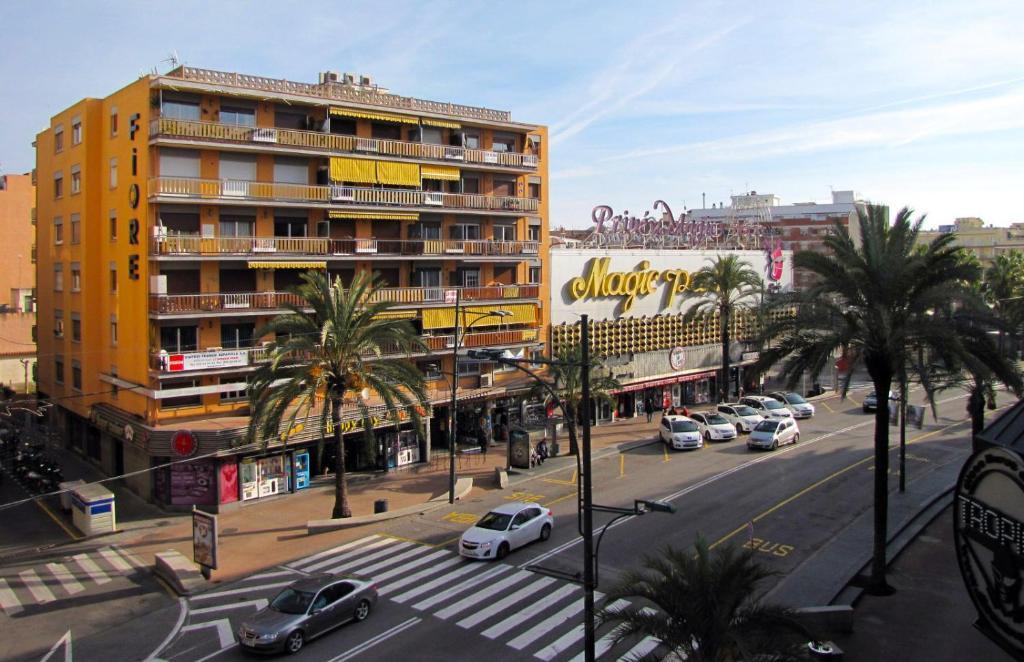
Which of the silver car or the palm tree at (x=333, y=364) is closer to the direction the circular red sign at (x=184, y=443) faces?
the silver car

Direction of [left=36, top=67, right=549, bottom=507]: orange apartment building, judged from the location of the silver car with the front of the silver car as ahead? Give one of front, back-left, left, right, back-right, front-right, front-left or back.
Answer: back-right

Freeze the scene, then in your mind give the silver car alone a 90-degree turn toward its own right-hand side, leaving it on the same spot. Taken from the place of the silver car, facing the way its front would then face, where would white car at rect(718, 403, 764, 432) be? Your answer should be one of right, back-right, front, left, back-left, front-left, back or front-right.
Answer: right

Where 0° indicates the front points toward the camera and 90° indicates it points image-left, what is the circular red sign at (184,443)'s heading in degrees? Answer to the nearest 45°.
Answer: approximately 0°

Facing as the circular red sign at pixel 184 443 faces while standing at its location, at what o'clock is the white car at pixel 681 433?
The white car is roughly at 9 o'clock from the circular red sign.

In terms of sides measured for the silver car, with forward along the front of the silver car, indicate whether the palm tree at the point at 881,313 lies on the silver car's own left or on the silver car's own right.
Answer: on the silver car's own left

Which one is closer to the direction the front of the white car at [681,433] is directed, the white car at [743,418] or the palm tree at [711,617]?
the palm tree

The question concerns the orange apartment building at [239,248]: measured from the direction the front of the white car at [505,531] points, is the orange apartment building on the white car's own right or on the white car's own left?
on the white car's own right

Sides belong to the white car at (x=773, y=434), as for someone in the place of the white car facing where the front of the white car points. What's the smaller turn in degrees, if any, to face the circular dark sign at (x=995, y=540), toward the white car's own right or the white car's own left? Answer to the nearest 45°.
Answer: approximately 45° to the white car's own left

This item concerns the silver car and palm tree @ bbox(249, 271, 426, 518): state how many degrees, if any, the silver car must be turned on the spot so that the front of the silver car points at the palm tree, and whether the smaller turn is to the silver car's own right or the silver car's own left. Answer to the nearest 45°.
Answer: approximately 135° to the silver car's own right

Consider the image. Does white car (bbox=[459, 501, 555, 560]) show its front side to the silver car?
yes

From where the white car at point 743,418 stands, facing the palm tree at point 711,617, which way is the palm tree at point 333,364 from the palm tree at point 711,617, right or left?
right

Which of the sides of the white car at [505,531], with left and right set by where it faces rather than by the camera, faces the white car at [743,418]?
back
